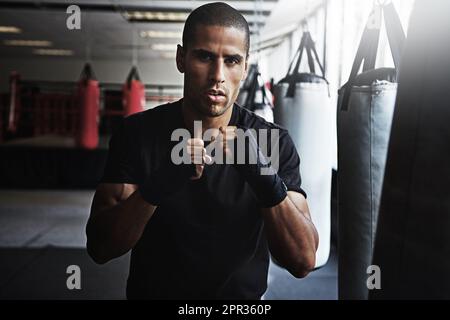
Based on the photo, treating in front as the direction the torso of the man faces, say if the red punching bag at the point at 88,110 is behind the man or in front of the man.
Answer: behind

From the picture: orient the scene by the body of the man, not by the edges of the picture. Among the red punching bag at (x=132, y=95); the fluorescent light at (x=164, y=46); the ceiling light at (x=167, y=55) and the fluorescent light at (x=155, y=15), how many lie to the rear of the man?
4

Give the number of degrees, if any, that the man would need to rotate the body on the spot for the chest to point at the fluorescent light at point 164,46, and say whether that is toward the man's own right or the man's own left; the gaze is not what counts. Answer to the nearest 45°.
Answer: approximately 180°

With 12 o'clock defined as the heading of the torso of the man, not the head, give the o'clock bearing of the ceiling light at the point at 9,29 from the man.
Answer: The ceiling light is roughly at 5 o'clock from the man.

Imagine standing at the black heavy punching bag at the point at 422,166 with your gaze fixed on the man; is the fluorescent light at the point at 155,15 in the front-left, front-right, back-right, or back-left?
front-right

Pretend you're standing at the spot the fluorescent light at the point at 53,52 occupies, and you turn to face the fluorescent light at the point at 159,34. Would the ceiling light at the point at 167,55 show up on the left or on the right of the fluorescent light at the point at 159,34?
left

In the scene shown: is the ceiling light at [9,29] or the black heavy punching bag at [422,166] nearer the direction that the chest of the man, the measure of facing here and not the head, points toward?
the black heavy punching bag

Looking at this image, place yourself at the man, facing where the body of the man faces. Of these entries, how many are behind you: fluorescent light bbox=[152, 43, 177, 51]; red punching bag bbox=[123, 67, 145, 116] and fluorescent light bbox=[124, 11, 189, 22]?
3

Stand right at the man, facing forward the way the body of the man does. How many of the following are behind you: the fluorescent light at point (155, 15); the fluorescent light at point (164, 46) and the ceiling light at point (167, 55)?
3

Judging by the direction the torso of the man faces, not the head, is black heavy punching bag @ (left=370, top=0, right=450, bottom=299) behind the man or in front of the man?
in front

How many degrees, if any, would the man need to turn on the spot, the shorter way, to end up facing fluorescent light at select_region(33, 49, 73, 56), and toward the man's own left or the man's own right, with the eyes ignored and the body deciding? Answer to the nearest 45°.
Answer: approximately 180°

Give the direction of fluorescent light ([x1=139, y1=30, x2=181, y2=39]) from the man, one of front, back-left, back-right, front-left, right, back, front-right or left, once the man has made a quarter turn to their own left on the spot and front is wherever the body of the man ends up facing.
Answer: left

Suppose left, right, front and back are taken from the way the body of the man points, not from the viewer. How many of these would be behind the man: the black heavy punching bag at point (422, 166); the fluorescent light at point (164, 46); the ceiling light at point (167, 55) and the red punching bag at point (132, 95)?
3

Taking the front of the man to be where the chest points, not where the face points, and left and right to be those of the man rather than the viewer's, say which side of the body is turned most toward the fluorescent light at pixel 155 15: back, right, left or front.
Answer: back

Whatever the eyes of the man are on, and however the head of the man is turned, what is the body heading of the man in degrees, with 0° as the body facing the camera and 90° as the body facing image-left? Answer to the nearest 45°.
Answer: approximately 0°

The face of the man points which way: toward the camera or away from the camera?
toward the camera

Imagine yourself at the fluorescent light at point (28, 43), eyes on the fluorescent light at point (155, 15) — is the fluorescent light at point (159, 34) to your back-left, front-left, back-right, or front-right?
front-left

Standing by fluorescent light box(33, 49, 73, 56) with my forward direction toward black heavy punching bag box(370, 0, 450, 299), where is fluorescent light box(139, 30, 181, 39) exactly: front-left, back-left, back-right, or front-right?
front-left

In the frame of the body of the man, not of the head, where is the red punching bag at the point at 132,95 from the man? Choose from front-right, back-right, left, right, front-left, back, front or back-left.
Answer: back
